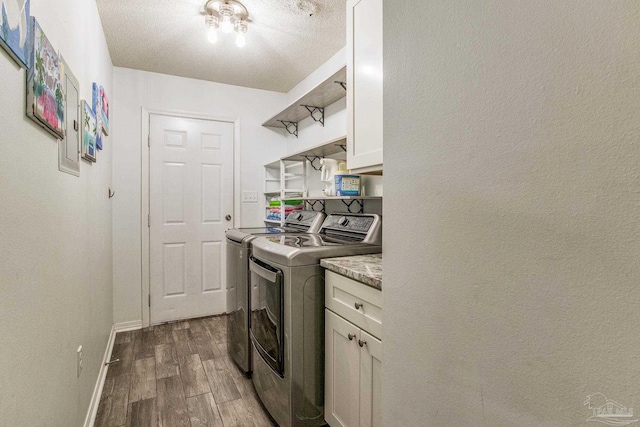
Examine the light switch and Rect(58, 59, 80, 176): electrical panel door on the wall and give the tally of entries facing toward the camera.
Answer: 1

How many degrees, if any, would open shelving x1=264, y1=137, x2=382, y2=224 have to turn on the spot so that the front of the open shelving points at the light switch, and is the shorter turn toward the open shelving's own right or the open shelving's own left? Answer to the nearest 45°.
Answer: approximately 90° to the open shelving's own right

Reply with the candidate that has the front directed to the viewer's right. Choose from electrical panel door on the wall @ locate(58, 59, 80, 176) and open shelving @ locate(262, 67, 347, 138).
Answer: the electrical panel door on the wall

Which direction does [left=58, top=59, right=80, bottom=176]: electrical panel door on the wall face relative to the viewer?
to the viewer's right

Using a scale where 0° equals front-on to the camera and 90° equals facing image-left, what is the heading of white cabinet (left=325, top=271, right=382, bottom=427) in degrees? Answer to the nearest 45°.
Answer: approximately 45°

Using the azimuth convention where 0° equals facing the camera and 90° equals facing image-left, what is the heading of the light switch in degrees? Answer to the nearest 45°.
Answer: approximately 0°

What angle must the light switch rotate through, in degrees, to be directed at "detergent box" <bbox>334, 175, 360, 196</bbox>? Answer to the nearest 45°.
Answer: approximately 45° to its left

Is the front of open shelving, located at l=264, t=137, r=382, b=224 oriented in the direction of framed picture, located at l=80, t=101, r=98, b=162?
yes
